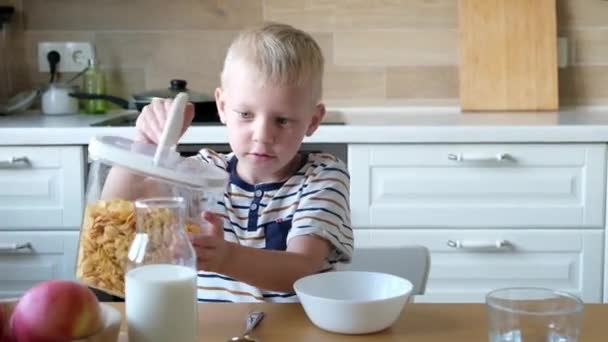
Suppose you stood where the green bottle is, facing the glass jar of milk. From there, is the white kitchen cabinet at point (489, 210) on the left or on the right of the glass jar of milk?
left

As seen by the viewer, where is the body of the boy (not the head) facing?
toward the camera

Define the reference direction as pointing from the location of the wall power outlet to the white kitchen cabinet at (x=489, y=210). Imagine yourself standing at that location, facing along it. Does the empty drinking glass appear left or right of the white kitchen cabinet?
right

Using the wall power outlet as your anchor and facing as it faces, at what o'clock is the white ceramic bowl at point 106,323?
The white ceramic bowl is roughly at 12 o'clock from the wall power outlet.

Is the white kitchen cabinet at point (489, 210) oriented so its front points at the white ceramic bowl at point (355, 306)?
yes

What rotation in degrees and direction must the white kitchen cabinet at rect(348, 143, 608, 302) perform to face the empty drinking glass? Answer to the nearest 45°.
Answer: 0° — it already faces it

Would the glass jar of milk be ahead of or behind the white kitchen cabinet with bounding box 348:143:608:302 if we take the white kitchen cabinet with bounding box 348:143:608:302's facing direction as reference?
ahead

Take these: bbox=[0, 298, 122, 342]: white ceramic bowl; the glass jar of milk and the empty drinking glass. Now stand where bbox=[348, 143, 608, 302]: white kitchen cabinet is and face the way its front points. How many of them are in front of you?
3

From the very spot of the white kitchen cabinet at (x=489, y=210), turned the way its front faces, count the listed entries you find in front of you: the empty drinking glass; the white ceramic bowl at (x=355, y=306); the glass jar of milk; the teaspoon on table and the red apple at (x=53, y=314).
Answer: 5

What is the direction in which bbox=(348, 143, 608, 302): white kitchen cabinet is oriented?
toward the camera

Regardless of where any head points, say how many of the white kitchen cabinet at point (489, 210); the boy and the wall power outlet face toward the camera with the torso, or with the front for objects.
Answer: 3

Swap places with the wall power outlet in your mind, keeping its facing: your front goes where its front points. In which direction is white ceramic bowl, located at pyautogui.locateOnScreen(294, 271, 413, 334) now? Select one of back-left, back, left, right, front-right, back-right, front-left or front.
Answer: front

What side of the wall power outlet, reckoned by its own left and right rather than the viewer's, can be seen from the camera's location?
front

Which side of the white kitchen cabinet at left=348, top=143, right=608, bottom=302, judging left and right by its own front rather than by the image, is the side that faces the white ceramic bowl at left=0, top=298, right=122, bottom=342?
front
